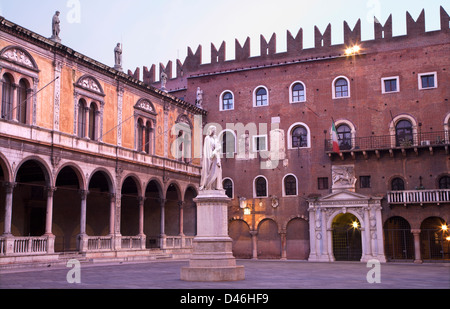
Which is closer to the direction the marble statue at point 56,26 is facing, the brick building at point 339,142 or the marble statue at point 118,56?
the brick building

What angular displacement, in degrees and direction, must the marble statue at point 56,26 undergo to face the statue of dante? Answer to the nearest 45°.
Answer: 0° — it already faces it

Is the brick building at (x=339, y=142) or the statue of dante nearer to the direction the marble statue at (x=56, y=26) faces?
the statue of dante

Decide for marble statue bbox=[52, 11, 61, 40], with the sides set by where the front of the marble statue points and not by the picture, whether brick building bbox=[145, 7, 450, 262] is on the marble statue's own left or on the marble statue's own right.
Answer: on the marble statue's own left

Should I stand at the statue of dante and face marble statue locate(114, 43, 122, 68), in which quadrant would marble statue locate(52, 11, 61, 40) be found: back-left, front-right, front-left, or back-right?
front-left

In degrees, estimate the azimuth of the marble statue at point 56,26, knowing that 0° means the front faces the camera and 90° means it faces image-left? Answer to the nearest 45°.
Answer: approximately 315°

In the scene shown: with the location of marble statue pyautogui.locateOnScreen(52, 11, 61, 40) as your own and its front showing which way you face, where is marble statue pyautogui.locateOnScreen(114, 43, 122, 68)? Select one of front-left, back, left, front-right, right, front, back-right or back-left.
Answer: left

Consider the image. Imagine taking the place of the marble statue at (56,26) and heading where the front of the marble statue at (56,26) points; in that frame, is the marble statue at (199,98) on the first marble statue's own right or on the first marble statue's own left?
on the first marble statue's own left
